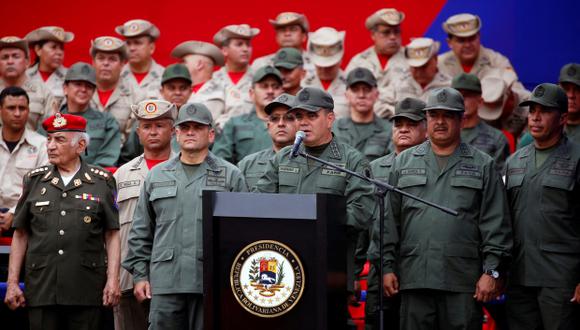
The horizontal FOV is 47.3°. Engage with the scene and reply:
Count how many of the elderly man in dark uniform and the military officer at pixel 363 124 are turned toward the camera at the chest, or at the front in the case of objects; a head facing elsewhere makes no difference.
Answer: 2

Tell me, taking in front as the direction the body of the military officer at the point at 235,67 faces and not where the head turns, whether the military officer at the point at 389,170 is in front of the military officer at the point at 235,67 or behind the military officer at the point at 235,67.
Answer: in front

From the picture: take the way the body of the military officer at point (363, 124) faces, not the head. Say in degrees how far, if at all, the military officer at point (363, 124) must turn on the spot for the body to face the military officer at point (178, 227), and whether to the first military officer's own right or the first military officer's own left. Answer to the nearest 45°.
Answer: approximately 45° to the first military officer's own right

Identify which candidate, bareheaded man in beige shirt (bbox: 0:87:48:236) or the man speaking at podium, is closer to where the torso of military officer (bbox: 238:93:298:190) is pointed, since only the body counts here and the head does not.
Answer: the man speaking at podium
